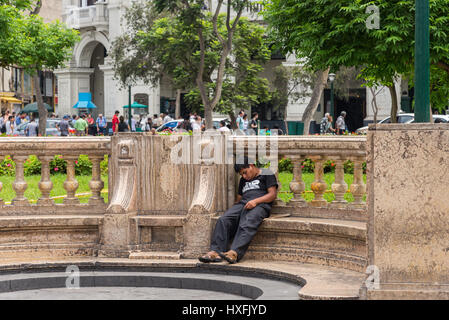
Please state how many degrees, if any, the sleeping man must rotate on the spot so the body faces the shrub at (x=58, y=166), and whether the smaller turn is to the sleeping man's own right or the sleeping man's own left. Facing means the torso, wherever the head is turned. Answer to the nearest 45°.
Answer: approximately 90° to the sleeping man's own right

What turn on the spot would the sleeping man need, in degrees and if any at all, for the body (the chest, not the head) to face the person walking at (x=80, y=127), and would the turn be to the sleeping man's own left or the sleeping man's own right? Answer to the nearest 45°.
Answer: approximately 135° to the sleeping man's own right

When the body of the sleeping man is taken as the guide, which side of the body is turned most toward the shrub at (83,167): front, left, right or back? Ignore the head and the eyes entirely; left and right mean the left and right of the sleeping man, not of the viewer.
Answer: right

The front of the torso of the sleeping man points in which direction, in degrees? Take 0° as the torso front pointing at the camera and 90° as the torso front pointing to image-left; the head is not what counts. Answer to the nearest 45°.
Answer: approximately 45°

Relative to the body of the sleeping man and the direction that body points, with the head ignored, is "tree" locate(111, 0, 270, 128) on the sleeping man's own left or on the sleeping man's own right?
on the sleeping man's own right

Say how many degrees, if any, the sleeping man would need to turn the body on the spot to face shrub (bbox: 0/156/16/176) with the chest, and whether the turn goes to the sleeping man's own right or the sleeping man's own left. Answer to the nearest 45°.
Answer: approximately 90° to the sleeping man's own right

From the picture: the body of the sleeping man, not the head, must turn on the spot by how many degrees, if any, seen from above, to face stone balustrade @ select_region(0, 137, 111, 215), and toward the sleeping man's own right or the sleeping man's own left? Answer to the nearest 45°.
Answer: approximately 45° to the sleeping man's own right

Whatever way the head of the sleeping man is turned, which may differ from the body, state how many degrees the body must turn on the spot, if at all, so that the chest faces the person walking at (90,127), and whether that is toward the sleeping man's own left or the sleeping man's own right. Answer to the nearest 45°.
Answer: approximately 135° to the sleeping man's own right
